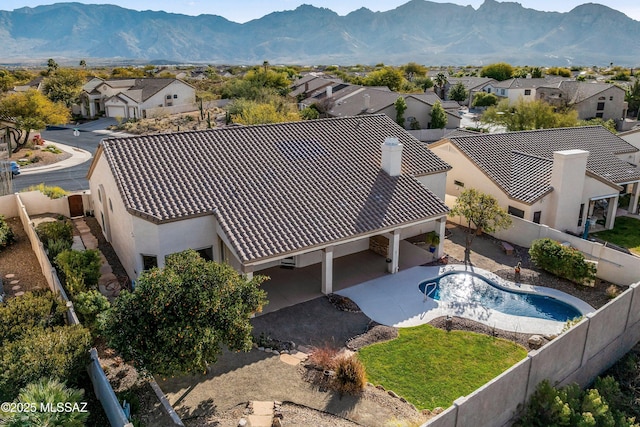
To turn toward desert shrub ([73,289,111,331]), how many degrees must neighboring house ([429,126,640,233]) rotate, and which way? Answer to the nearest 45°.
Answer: approximately 90° to its left

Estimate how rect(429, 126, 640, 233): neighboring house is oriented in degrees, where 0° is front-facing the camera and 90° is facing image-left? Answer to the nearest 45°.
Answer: approximately 135°

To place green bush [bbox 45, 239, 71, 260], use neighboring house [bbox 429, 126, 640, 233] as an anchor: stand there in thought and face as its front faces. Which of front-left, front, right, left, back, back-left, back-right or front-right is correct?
left

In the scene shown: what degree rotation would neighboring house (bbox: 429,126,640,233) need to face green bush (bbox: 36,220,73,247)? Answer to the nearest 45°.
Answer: approximately 90° to its left

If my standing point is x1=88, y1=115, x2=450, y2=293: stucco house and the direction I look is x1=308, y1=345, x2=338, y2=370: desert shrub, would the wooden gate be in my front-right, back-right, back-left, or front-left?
back-right

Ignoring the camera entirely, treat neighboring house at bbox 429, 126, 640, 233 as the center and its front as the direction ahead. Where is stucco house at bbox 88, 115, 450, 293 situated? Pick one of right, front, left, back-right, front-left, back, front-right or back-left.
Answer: left

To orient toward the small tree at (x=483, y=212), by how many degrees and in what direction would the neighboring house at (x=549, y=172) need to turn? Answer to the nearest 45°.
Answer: approximately 135° to its left

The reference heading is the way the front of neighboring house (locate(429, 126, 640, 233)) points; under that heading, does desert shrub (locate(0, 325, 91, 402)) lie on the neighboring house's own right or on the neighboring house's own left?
on the neighboring house's own left

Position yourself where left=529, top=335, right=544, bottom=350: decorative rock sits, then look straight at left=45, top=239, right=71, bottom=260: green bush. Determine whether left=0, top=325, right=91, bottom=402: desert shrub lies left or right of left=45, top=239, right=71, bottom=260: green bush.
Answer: left

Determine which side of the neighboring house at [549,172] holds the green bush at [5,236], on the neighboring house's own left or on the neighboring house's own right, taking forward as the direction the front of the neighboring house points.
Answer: on the neighboring house's own left
